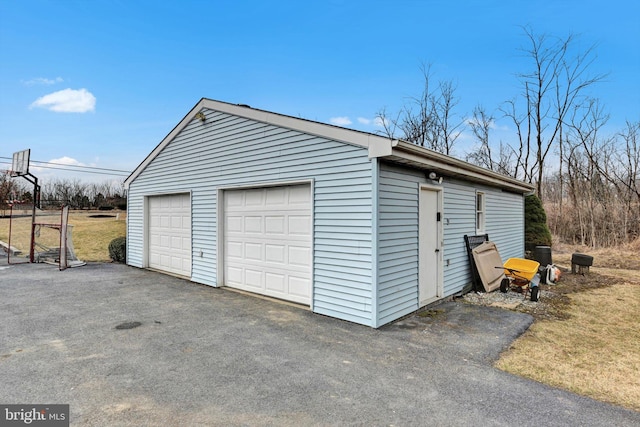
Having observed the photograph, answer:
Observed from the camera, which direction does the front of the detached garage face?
facing the viewer and to the left of the viewer

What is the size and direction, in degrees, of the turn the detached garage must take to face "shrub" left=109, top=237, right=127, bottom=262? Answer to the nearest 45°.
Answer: approximately 90° to its right

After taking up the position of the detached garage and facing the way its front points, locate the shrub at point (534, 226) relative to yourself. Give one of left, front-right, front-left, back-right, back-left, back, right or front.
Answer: back

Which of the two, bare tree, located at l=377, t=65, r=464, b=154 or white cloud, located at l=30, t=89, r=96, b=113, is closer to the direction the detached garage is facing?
the white cloud

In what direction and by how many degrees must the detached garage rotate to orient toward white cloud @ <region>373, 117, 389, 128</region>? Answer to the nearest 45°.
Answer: approximately 135° to its right

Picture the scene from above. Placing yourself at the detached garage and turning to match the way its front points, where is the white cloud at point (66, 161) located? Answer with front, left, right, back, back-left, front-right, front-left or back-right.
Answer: right

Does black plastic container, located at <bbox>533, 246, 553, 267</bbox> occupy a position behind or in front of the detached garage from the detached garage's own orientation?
behind

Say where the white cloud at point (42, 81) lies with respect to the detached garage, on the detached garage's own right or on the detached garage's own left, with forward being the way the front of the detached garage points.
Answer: on the detached garage's own right
